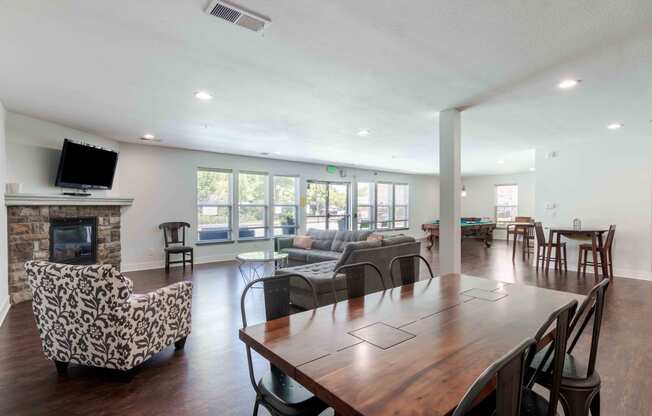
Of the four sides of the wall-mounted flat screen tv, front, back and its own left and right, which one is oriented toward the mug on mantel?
right

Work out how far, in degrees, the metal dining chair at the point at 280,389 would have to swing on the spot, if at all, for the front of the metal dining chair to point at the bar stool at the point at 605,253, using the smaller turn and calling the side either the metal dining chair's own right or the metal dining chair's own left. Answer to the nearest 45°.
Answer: approximately 90° to the metal dining chair's own left

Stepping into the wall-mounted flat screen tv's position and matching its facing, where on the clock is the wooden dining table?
The wooden dining table is roughly at 1 o'clock from the wall-mounted flat screen tv.

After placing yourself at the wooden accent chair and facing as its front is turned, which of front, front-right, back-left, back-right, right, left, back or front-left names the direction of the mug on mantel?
right

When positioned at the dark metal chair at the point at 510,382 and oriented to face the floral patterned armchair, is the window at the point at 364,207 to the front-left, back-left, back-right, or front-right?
front-right

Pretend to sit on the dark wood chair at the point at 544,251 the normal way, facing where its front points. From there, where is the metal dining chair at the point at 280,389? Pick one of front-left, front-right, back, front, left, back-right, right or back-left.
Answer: right

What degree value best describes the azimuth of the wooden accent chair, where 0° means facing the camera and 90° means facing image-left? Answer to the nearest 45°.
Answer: approximately 315°

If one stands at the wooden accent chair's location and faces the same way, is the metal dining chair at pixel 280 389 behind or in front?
in front

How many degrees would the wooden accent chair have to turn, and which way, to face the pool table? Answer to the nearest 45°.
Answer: approximately 45° to its left

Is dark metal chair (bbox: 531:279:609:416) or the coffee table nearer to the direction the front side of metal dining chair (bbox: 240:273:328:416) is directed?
the dark metal chair

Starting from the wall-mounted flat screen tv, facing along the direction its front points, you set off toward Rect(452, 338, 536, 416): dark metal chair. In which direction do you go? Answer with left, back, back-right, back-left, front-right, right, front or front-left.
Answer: front-right

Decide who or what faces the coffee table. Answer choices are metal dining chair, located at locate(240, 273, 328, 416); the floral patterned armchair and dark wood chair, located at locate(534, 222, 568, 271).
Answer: the floral patterned armchair

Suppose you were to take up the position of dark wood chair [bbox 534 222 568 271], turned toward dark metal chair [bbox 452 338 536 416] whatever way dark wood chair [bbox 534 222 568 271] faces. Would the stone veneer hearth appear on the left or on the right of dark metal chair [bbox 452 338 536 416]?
right
